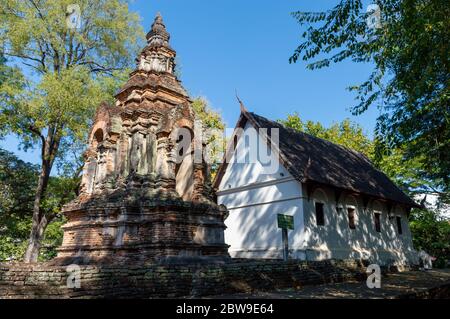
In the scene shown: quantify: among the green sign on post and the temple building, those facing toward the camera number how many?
1

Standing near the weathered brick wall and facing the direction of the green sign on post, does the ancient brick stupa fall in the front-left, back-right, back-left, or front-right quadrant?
front-left

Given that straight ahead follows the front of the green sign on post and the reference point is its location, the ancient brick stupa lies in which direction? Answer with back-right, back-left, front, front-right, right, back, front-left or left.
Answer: right

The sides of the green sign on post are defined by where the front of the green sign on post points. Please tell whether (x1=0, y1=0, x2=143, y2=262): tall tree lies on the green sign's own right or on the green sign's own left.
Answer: on the green sign's own right

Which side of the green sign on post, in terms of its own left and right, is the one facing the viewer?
front

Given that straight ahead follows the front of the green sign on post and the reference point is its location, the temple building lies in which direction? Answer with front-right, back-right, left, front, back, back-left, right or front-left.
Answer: back

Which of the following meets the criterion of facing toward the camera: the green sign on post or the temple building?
the green sign on post

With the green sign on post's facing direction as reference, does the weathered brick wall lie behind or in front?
in front
